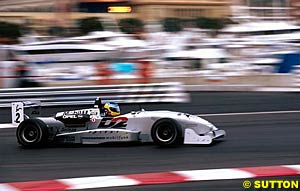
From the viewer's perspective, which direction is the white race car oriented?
to the viewer's right

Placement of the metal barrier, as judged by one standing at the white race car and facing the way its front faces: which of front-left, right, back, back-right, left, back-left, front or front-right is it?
left

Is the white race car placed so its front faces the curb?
no
